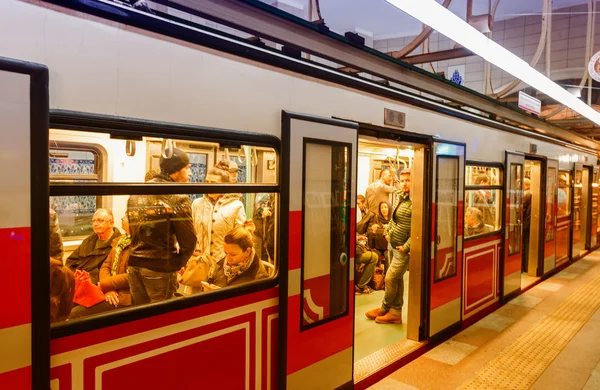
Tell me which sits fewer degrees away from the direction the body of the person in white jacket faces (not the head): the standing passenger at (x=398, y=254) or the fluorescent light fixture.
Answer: the fluorescent light fixture

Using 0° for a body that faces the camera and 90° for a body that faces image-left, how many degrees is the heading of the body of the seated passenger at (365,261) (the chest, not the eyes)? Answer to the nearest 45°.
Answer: approximately 315°

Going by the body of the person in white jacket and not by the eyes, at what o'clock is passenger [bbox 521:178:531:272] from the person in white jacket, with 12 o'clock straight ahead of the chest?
The passenger is roughly at 8 o'clock from the person in white jacket.

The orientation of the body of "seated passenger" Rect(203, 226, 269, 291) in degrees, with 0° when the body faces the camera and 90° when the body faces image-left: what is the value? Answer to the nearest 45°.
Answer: approximately 45°

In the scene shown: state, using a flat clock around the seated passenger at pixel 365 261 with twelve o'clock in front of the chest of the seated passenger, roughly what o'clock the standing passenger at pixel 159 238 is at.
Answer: The standing passenger is roughly at 2 o'clock from the seated passenger.

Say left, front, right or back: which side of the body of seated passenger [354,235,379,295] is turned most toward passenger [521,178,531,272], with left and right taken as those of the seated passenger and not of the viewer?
left

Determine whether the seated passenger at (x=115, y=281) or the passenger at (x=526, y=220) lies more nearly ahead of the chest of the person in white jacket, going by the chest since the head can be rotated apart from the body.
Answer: the seated passenger

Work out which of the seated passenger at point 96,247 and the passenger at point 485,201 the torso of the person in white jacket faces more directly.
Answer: the seated passenger
